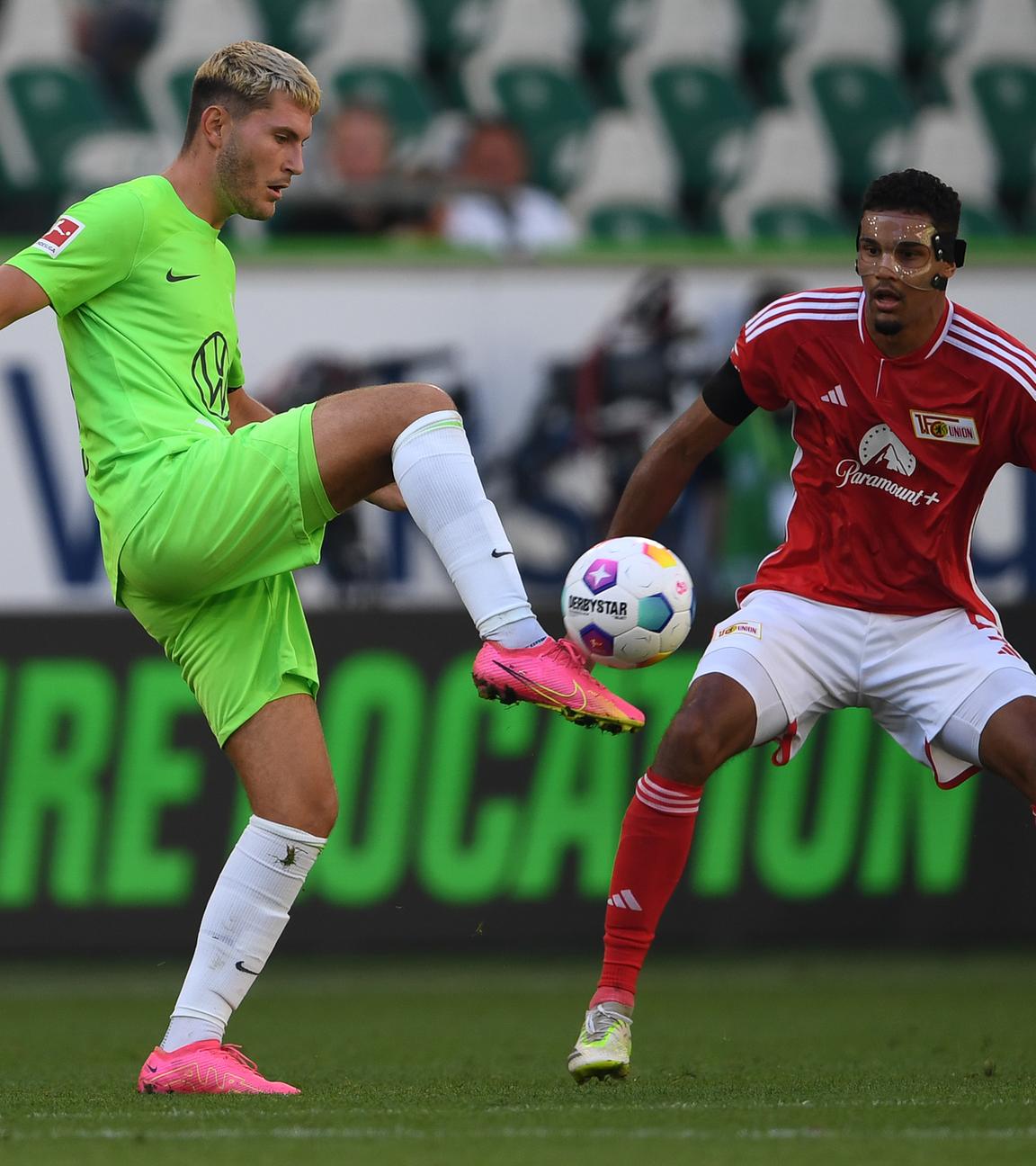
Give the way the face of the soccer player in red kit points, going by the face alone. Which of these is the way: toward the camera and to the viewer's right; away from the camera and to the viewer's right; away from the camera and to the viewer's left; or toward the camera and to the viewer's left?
toward the camera and to the viewer's left

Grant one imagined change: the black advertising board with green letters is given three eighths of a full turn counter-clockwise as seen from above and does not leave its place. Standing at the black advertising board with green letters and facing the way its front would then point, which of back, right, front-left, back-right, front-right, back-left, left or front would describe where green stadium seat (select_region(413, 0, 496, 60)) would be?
front-left

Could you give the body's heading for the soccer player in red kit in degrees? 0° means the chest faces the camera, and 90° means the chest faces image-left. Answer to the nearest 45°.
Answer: approximately 0°

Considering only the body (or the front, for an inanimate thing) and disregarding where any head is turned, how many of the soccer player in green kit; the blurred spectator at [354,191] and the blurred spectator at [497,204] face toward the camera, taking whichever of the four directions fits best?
2

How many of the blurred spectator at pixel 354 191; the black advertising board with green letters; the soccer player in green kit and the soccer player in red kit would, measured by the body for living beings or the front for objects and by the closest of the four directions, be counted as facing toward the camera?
3

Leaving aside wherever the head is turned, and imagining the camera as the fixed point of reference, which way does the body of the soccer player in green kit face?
to the viewer's right

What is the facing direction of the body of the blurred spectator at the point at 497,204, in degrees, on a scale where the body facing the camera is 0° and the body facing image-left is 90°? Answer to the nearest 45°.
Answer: approximately 0°
